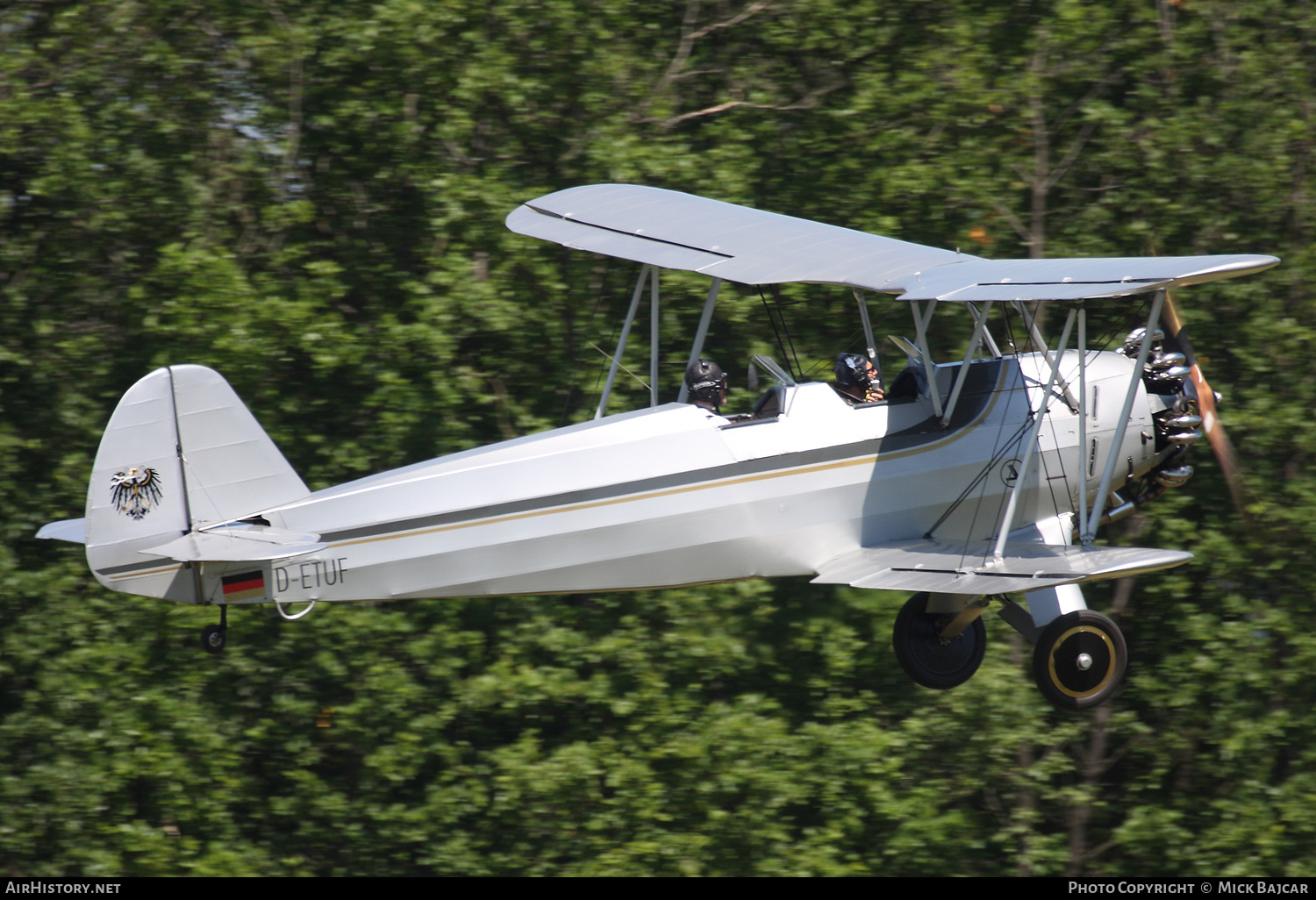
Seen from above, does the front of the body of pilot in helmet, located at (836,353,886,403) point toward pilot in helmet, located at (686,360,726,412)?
no

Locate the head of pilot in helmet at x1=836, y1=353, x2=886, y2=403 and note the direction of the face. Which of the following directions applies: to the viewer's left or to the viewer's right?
to the viewer's right

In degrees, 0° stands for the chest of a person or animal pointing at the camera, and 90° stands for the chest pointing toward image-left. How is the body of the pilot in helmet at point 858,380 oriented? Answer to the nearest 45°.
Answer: approximately 270°
